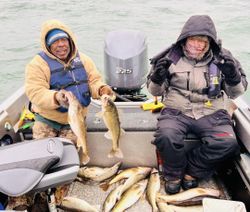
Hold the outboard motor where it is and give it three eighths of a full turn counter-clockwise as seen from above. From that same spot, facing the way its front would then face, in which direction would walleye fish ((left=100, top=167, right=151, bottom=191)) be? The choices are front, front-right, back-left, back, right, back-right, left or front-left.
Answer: back-right

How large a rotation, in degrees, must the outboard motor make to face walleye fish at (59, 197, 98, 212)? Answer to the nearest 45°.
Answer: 0° — it already faces it

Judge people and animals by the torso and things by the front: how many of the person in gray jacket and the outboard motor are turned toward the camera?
2

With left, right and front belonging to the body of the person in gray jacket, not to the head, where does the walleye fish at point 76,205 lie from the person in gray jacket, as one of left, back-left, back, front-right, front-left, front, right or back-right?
front-right

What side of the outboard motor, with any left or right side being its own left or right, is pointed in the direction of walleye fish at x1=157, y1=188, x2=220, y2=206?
front

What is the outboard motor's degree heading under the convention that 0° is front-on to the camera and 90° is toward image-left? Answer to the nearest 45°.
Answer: approximately 0°

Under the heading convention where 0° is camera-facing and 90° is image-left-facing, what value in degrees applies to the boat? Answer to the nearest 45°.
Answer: approximately 0°
